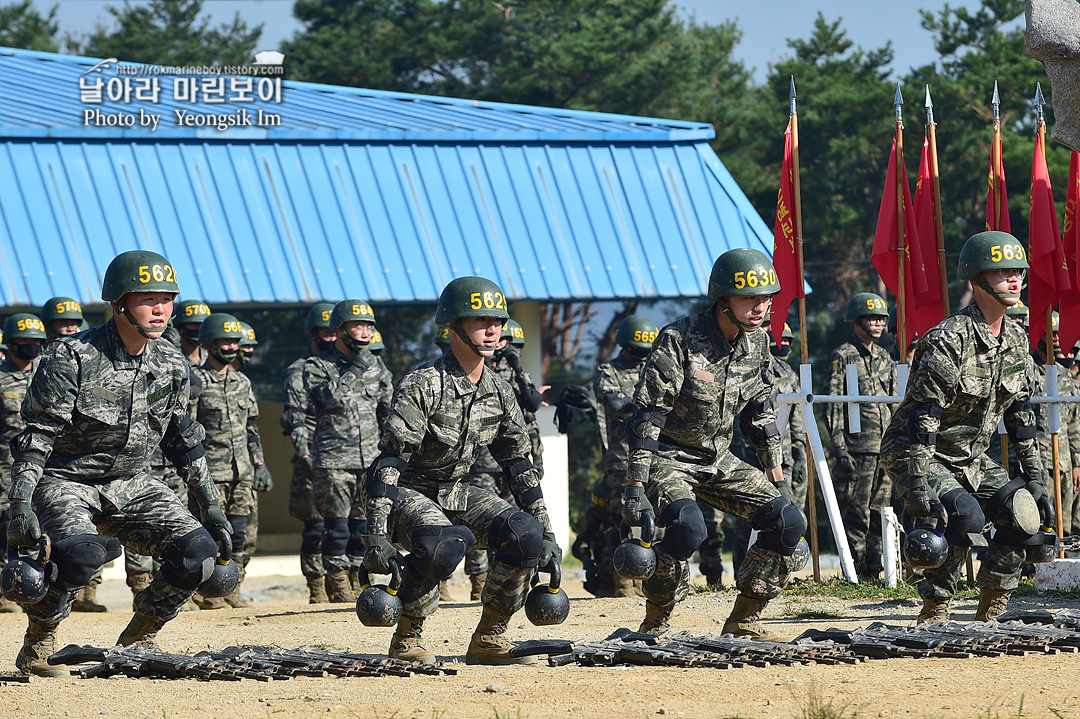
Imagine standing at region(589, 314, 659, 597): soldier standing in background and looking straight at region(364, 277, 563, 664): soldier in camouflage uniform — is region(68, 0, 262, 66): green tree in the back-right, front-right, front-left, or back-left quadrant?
back-right

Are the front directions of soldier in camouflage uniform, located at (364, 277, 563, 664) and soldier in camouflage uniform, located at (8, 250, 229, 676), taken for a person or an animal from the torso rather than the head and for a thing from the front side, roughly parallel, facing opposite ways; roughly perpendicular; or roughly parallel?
roughly parallel

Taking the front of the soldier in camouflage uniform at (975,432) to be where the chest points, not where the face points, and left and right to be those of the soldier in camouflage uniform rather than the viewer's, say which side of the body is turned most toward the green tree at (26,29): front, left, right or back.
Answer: back

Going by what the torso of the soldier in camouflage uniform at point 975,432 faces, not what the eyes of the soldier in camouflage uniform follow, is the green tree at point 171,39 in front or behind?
behind

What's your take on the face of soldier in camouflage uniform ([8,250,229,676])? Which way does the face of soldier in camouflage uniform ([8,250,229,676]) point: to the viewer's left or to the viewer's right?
to the viewer's right

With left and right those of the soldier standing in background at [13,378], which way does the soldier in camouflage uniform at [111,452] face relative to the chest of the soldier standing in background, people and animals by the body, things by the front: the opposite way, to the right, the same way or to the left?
the same way

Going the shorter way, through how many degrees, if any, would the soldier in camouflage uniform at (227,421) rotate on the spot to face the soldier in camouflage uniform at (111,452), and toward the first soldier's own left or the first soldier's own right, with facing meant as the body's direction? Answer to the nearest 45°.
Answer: approximately 45° to the first soldier's own right

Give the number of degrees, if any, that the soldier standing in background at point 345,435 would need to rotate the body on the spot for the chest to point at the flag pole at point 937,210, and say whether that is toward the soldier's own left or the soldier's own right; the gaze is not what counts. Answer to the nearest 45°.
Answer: approximately 45° to the soldier's own left

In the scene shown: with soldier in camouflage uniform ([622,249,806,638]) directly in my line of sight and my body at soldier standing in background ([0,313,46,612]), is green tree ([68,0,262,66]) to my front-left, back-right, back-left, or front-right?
back-left

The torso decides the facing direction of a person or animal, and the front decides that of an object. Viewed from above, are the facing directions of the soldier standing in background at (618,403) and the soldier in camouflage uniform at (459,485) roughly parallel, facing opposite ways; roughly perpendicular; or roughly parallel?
roughly parallel

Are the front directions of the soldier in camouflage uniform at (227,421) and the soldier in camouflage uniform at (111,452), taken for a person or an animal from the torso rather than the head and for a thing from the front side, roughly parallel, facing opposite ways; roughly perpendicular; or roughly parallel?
roughly parallel

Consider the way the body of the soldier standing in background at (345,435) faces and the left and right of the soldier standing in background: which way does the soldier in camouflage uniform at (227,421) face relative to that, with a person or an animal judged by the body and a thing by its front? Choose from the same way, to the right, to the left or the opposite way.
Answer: the same way

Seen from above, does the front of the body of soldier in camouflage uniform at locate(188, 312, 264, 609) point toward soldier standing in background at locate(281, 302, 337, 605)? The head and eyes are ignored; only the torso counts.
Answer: no

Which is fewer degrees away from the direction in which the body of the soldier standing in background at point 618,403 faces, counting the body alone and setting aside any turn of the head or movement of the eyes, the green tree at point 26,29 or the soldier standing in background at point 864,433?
the soldier standing in background

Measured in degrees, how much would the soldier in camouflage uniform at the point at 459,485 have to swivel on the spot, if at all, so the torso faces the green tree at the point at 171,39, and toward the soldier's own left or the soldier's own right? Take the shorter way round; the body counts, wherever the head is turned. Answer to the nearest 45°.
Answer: approximately 135° to the soldier's own left

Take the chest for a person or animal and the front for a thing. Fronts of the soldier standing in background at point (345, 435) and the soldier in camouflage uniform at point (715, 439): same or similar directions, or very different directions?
same or similar directions

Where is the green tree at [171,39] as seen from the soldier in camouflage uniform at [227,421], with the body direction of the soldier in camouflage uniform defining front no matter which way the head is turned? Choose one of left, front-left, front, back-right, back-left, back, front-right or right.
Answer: back-left

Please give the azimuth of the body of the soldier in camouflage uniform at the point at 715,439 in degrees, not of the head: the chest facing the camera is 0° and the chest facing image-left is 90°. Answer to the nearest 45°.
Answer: approximately 315°
